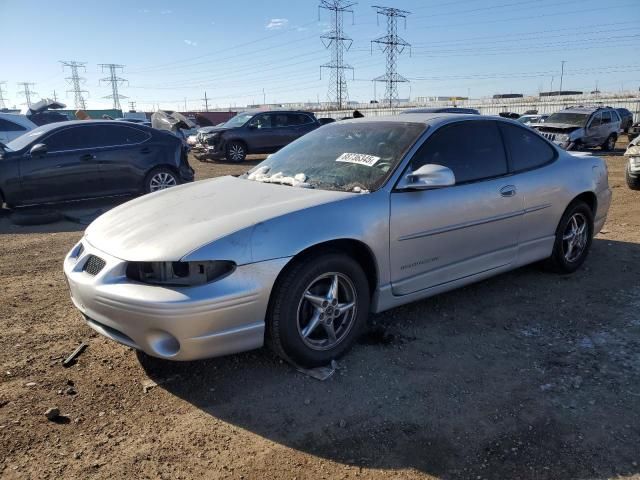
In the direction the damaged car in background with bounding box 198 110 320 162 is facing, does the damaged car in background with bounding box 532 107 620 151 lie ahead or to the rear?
to the rear

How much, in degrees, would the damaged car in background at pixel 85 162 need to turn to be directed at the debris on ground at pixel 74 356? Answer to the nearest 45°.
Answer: approximately 90° to its left

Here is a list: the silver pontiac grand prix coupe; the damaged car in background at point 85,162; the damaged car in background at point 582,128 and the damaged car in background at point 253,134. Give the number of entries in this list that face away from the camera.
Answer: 0

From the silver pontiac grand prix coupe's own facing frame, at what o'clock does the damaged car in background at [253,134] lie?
The damaged car in background is roughly at 4 o'clock from the silver pontiac grand prix coupe.

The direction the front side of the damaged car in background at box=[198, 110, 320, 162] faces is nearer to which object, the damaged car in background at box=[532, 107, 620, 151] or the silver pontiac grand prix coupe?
the silver pontiac grand prix coupe

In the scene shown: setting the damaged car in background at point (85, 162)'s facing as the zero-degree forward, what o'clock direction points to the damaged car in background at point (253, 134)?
the damaged car in background at point (253, 134) is roughly at 4 o'clock from the damaged car in background at point (85, 162).

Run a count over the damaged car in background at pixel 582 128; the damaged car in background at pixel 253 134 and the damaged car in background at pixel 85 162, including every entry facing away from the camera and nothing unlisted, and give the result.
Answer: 0

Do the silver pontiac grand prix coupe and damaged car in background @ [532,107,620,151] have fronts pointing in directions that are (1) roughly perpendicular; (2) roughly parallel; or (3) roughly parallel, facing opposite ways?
roughly parallel

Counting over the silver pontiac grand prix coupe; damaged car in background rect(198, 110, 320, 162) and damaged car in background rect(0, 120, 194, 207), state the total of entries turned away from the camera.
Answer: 0

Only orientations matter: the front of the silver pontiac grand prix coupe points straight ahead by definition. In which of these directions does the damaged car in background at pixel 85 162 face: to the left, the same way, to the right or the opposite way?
the same way

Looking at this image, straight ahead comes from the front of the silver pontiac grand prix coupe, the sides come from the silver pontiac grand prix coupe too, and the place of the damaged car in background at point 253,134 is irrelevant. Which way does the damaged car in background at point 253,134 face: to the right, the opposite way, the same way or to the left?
the same way

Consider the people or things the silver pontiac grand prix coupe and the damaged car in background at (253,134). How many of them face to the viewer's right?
0

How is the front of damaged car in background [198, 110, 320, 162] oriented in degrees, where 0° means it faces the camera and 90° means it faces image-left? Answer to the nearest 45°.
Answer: approximately 45°

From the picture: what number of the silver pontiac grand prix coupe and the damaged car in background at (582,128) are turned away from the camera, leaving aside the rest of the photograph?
0

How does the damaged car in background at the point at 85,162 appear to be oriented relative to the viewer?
to the viewer's left

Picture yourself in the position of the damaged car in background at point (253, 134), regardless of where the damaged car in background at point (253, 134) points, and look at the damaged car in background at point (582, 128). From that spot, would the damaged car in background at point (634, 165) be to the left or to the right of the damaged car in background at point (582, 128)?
right

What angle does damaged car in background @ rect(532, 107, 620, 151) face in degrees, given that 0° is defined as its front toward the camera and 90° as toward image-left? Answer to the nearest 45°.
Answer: approximately 45°

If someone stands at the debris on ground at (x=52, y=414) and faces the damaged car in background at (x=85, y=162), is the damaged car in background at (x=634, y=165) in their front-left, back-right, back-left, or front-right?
front-right
